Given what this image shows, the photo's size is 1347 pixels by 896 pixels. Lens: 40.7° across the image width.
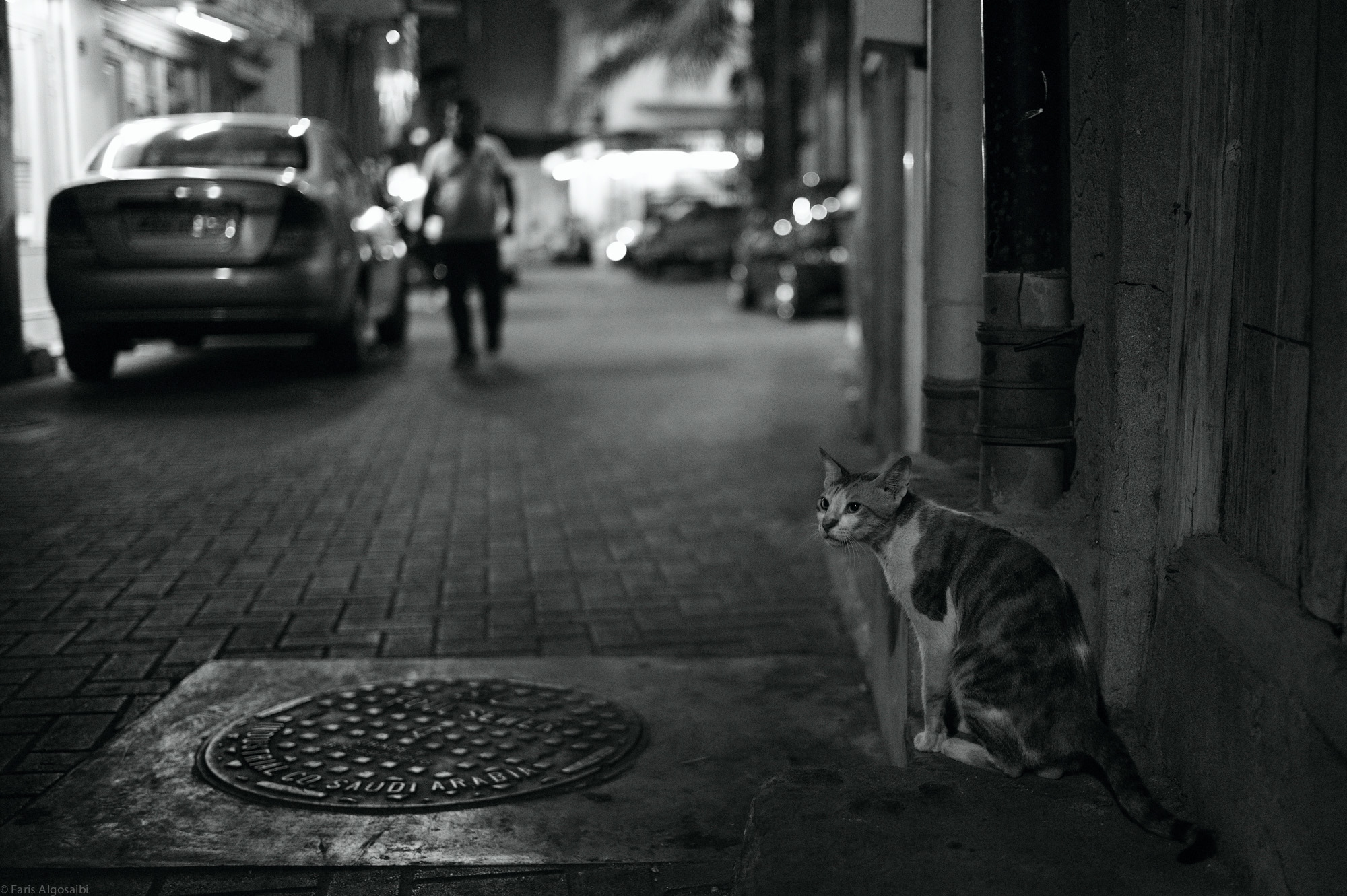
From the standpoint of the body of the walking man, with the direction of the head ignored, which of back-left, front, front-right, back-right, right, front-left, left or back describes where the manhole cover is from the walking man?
front

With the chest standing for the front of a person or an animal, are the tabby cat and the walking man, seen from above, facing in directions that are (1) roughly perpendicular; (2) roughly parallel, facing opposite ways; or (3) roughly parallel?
roughly perpendicular

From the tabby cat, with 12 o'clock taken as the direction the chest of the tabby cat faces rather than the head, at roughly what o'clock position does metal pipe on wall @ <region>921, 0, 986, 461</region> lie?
The metal pipe on wall is roughly at 3 o'clock from the tabby cat.

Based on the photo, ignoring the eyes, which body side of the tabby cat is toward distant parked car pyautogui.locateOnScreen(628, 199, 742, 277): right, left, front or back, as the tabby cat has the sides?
right

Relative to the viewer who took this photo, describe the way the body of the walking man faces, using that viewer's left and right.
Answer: facing the viewer

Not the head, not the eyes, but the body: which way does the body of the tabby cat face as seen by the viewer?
to the viewer's left

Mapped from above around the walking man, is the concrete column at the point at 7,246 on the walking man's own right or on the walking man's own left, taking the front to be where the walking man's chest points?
on the walking man's own right

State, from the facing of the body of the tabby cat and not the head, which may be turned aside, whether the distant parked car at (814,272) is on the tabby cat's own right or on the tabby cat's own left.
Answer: on the tabby cat's own right
